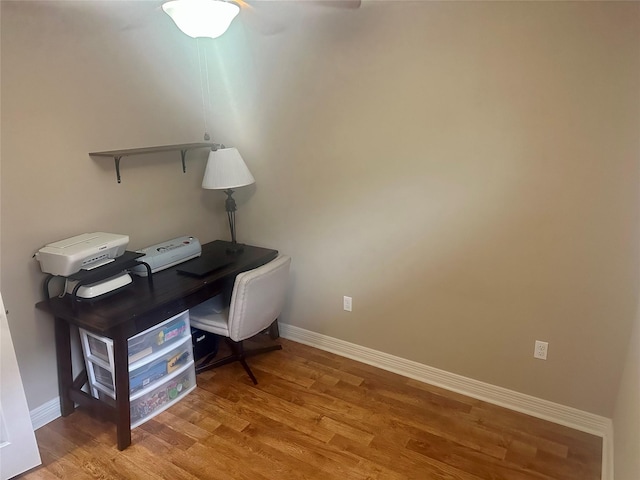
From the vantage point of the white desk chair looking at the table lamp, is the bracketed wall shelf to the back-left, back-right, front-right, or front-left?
front-left

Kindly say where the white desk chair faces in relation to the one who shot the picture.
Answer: facing away from the viewer and to the left of the viewer

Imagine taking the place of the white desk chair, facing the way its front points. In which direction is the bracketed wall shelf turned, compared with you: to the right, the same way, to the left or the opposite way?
the opposite way

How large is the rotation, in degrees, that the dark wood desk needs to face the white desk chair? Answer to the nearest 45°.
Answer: approximately 45° to its left

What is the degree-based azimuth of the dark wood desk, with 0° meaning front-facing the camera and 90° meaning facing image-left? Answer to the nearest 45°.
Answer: approximately 315°

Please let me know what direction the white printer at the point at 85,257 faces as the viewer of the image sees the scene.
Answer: facing the viewer and to the right of the viewer

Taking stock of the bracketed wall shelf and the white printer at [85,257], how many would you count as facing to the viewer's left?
0

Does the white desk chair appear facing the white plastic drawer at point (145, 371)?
no

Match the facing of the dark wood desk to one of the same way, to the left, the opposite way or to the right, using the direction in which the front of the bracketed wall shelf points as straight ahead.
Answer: the same way

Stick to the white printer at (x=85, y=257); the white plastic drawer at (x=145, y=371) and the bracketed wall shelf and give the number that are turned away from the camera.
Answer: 0

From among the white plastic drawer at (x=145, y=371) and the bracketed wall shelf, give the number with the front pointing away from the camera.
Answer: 0

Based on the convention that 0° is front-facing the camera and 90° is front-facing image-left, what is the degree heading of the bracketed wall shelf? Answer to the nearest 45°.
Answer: approximately 315°

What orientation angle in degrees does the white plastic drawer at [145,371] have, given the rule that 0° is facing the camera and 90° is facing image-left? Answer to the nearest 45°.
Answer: approximately 315°

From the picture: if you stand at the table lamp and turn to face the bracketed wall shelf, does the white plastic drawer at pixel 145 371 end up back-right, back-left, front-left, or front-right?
front-left

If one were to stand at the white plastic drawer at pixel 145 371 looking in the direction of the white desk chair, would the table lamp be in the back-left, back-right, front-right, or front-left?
front-left
